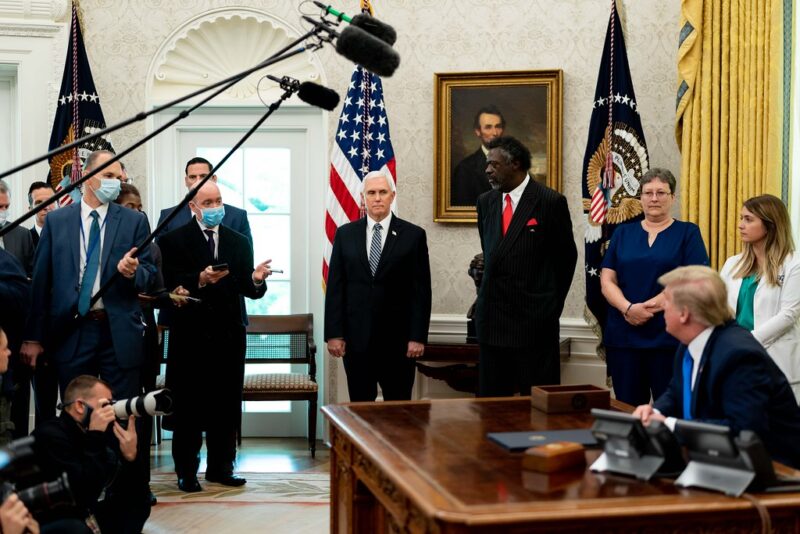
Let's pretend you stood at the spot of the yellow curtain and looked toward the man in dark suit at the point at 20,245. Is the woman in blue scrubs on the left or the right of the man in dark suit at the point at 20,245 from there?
left

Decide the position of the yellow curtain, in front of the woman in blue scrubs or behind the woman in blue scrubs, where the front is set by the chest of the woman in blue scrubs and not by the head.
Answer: behind

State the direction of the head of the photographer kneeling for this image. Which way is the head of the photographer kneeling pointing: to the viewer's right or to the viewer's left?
to the viewer's right

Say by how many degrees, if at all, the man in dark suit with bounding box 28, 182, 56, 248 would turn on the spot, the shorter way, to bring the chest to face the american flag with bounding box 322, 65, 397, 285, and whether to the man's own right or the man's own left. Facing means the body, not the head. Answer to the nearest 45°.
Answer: approximately 45° to the man's own left

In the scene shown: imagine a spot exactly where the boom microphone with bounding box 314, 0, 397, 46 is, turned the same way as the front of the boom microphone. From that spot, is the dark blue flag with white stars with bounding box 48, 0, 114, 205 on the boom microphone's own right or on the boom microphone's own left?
on the boom microphone's own left

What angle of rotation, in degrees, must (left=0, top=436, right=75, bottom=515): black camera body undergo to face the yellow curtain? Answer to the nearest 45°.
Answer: approximately 45° to its left

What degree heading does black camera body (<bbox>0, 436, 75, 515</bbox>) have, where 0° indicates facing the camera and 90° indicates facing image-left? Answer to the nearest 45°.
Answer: approximately 270°

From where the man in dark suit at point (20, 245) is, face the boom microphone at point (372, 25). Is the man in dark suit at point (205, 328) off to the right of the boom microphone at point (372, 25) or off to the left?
left

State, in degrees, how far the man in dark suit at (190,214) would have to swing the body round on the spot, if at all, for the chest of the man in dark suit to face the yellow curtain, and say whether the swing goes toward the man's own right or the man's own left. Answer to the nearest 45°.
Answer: approximately 90° to the man's own left
